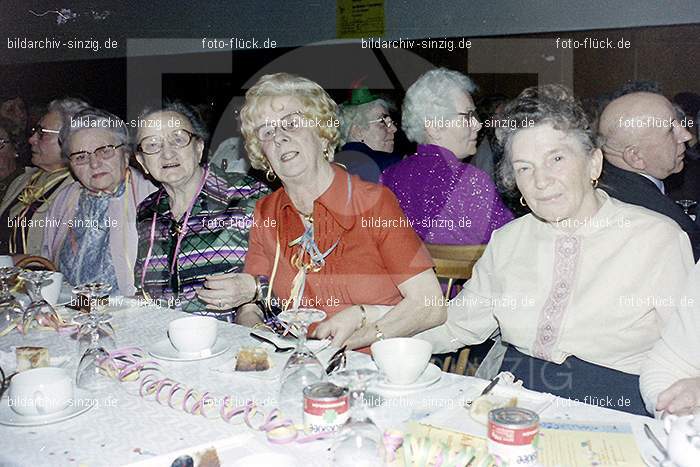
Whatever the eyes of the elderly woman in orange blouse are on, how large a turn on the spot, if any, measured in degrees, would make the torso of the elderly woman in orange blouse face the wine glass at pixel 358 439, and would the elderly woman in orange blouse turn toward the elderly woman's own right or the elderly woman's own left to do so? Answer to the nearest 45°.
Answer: approximately 45° to the elderly woman's own left

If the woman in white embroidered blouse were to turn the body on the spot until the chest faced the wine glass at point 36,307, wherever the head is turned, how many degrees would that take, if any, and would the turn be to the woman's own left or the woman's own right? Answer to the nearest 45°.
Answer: approximately 45° to the woman's own right

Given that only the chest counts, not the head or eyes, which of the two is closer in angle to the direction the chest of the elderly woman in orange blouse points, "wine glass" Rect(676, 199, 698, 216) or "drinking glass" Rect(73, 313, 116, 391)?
the drinking glass

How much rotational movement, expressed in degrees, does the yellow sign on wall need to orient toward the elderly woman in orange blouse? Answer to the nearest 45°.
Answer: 0° — it already faces them

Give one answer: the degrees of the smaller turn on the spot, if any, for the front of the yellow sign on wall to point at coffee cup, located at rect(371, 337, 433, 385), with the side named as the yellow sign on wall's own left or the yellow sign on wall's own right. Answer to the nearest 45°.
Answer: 0° — it already faces it

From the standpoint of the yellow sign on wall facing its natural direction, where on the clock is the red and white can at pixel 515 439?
The red and white can is roughly at 12 o'clock from the yellow sign on wall.
